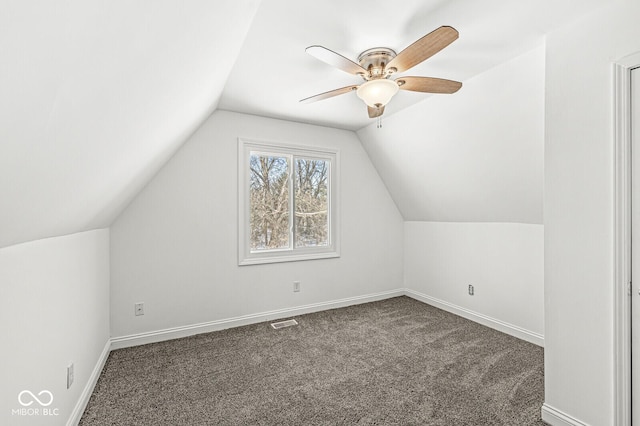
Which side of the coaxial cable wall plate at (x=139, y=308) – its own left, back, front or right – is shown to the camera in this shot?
front

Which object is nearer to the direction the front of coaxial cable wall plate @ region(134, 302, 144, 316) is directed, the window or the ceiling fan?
the ceiling fan

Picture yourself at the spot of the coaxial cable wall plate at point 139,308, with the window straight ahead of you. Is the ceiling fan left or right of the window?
right

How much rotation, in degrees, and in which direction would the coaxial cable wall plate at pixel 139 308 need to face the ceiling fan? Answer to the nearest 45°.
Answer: approximately 45° to its left

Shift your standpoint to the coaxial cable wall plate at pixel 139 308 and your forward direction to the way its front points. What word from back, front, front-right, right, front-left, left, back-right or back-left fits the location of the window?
left
